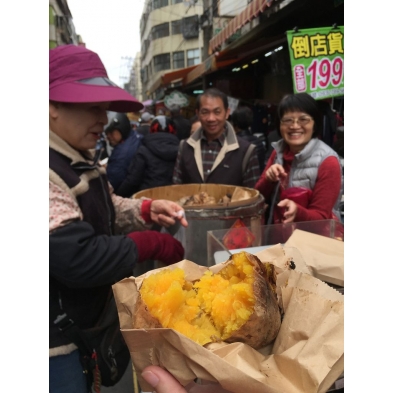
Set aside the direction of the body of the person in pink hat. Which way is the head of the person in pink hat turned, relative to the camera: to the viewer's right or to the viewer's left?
to the viewer's right

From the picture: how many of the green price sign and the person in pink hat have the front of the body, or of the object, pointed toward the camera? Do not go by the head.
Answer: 1

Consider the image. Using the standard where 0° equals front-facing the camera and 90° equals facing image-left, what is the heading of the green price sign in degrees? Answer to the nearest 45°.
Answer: approximately 0°

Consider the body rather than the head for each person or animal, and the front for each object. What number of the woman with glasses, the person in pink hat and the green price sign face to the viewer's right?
1

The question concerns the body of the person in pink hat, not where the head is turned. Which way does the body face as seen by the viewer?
to the viewer's right

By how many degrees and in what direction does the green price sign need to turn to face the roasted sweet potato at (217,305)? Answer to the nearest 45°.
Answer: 0° — it already faces it
